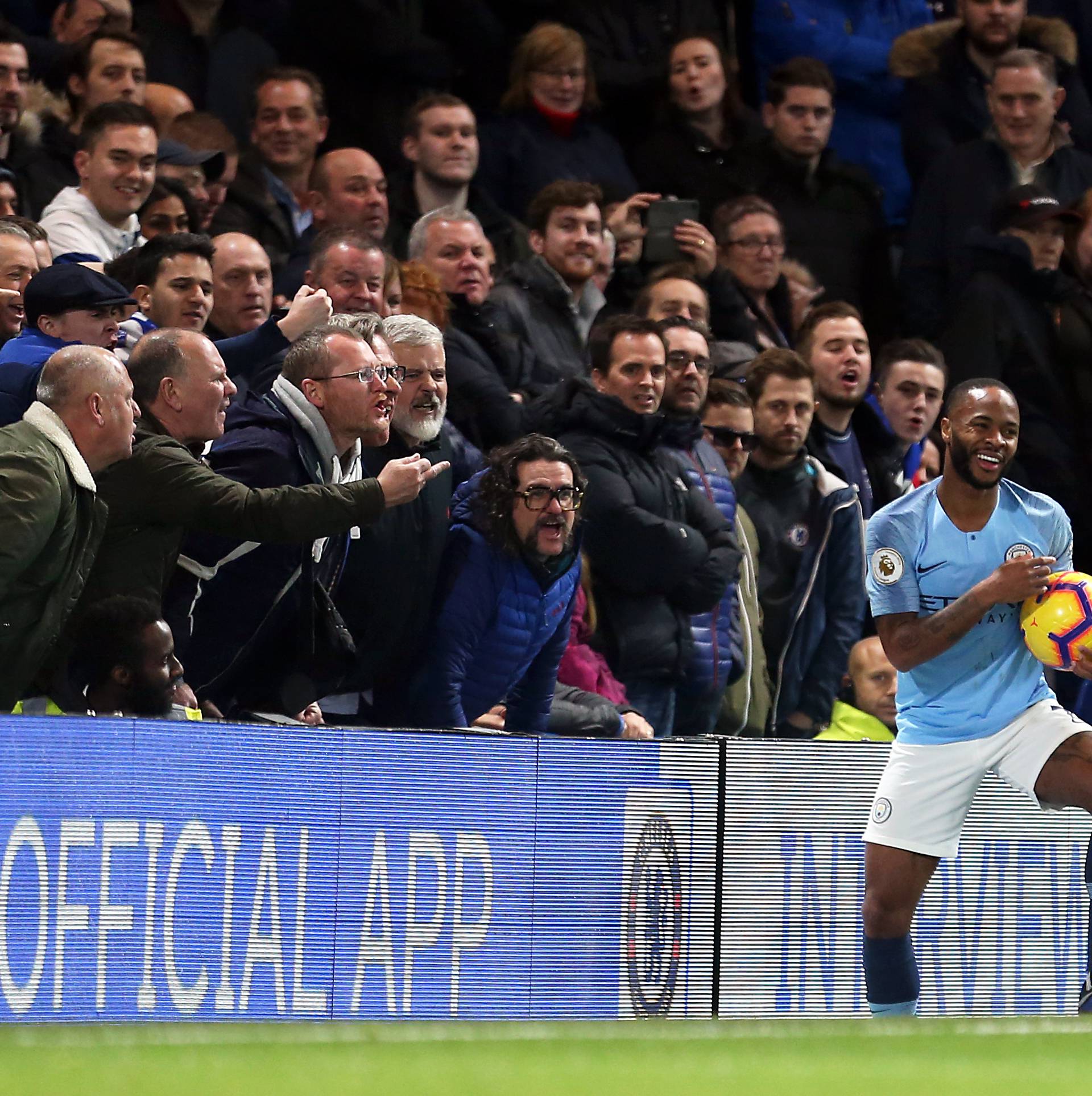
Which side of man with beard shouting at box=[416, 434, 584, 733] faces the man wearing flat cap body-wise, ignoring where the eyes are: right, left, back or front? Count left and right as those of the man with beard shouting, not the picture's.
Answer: right

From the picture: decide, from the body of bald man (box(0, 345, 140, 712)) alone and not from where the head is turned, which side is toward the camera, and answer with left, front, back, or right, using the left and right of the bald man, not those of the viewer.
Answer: right

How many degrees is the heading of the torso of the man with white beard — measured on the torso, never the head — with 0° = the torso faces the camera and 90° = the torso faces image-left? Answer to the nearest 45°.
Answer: approximately 315°

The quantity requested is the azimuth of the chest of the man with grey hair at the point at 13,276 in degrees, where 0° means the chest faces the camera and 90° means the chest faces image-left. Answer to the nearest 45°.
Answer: approximately 315°

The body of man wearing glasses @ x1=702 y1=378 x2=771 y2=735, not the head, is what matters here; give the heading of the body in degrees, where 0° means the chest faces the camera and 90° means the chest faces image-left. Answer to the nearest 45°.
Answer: approximately 315°

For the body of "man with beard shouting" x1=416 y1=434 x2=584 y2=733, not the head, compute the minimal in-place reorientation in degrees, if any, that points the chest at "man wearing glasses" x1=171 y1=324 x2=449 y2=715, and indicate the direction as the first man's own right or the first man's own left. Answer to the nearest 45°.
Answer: approximately 90° to the first man's own right

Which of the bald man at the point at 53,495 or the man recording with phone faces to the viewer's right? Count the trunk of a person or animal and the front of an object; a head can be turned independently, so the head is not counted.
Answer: the bald man
